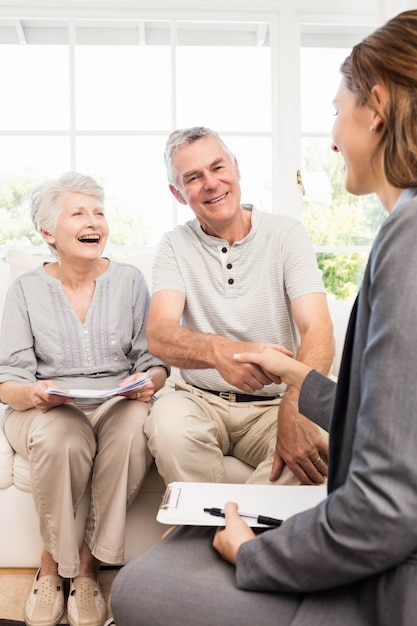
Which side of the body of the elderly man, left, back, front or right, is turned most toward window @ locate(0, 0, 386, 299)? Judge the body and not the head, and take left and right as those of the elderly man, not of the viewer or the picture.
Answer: back

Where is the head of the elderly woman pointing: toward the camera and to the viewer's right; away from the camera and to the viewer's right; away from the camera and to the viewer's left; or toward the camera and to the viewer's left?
toward the camera and to the viewer's right

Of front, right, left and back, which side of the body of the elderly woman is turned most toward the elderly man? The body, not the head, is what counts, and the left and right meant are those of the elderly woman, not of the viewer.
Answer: left

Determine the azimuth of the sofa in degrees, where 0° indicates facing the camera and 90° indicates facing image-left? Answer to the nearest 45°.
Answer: approximately 0°

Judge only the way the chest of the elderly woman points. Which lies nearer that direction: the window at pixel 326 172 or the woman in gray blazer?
the woman in gray blazer

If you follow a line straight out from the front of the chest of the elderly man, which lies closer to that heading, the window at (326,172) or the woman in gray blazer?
the woman in gray blazer

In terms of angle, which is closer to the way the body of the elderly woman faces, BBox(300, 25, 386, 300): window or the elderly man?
the elderly man

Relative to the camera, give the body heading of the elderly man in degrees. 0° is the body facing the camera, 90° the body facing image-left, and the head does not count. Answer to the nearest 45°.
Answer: approximately 0°

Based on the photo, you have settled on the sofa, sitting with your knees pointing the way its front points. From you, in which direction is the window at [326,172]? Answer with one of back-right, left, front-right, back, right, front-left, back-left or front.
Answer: back-left

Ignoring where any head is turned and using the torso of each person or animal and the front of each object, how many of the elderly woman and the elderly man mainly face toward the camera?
2
